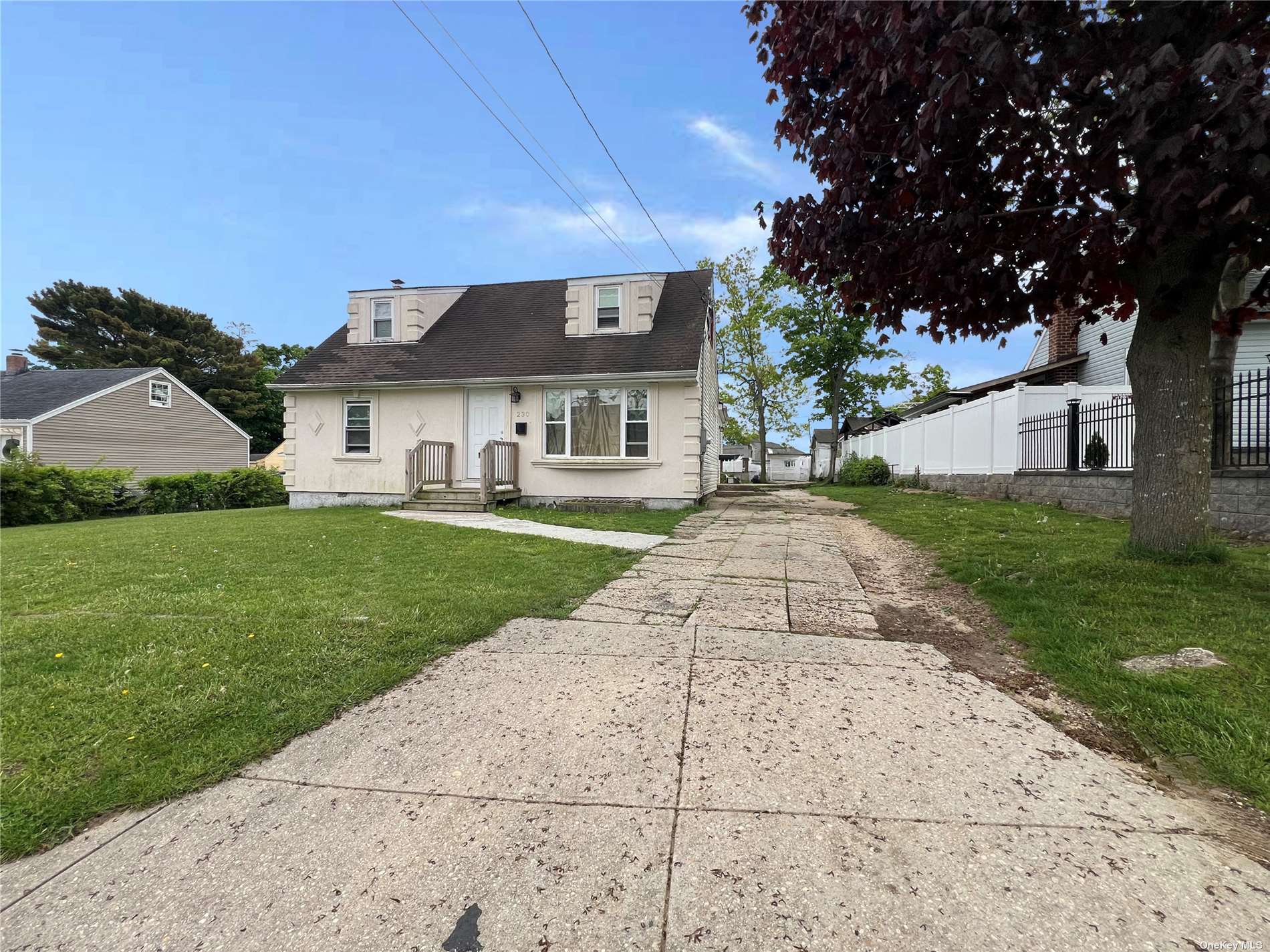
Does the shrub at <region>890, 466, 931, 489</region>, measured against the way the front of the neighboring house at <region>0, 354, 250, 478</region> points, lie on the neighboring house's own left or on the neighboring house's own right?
on the neighboring house's own left

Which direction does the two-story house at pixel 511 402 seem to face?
toward the camera

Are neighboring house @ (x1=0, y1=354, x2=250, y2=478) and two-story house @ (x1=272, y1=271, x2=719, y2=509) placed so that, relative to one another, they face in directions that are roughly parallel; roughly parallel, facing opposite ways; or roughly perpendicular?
roughly parallel

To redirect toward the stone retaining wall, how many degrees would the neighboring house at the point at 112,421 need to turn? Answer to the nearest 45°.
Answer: approximately 45° to its left

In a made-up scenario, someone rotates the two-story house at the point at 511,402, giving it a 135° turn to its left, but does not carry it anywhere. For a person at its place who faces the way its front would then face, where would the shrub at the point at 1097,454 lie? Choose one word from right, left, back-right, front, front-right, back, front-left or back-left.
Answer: right

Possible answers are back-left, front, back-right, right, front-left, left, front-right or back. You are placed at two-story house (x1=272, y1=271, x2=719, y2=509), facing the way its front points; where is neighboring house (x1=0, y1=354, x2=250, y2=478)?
back-right

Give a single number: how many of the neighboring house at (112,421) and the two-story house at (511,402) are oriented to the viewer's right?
0

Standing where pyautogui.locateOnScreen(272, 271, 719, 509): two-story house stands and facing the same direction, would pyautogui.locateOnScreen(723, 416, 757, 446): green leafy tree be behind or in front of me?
behind

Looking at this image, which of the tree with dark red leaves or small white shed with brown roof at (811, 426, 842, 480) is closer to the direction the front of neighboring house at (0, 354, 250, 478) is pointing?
the tree with dark red leaves

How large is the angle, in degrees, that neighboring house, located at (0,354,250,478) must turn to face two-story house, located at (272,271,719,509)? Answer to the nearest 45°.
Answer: approximately 45° to its left

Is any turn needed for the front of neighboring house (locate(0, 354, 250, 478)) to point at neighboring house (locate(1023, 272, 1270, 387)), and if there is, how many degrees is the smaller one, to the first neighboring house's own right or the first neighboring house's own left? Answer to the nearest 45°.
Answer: approximately 90° to the first neighboring house's own left
